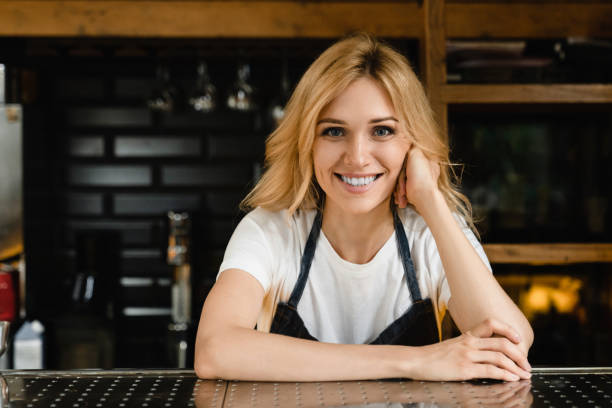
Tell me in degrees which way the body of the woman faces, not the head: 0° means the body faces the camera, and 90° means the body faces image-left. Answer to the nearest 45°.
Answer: approximately 0°

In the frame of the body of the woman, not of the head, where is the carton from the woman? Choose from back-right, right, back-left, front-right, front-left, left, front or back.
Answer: back-right

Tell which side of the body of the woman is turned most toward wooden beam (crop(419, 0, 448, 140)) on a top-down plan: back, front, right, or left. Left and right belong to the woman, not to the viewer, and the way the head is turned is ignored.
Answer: back

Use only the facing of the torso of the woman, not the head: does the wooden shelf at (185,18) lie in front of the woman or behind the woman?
behind

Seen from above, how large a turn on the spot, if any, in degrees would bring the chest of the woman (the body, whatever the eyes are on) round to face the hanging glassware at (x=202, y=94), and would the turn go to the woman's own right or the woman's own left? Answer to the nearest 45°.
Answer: approximately 135° to the woman's own right

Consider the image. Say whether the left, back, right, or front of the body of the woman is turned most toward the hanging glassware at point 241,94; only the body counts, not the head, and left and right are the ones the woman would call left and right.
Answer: back

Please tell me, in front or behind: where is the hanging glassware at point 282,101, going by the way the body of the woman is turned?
behind

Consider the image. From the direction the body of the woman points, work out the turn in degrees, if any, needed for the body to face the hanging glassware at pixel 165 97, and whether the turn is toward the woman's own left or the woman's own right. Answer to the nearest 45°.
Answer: approximately 135° to the woman's own right
